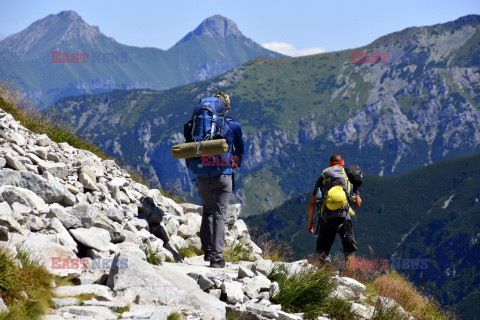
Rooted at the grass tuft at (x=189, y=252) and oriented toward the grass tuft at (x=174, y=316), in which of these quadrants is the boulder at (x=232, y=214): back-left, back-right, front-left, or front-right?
back-left

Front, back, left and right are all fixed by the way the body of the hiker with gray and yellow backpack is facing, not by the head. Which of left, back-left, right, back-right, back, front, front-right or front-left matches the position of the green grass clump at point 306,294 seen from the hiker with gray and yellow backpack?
back

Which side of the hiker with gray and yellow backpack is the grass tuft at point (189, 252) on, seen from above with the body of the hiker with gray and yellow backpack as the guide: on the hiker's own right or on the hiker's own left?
on the hiker's own left

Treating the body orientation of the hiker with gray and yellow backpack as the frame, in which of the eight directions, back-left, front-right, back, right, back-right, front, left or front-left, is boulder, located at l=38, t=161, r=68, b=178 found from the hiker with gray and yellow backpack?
left

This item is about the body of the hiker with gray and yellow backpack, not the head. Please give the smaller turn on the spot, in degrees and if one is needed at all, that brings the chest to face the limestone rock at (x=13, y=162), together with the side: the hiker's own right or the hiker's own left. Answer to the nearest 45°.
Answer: approximately 90° to the hiker's own left

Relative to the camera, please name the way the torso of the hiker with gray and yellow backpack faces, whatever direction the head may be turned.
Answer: away from the camera

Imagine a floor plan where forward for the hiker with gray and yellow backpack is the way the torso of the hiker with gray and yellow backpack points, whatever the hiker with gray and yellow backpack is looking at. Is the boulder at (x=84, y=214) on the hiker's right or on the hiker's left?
on the hiker's left

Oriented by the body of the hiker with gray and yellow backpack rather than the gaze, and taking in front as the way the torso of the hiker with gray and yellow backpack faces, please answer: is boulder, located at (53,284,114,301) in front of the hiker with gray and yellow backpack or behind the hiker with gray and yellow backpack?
behind
